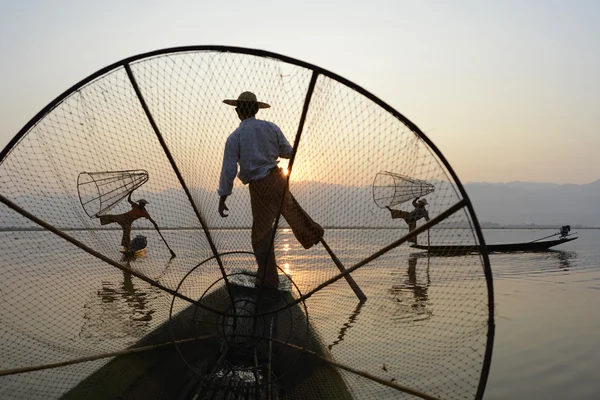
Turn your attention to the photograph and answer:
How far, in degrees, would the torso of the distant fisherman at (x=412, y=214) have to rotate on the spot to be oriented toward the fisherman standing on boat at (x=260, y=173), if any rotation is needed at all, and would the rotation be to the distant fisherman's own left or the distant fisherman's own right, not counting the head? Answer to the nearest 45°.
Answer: approximately 90° to the distant fisherman's own right

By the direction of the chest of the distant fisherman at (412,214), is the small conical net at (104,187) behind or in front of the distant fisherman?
in front

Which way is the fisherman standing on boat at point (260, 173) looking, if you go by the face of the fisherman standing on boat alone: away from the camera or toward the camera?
away from the camera
